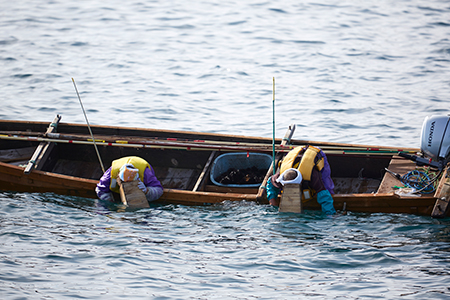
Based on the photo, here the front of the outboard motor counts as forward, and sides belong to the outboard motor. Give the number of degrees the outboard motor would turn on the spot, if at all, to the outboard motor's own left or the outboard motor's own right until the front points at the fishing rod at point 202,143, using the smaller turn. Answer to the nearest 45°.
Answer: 0° — it already faces it

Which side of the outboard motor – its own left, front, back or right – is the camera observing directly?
left

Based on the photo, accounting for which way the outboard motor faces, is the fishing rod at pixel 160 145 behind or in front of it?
in front
